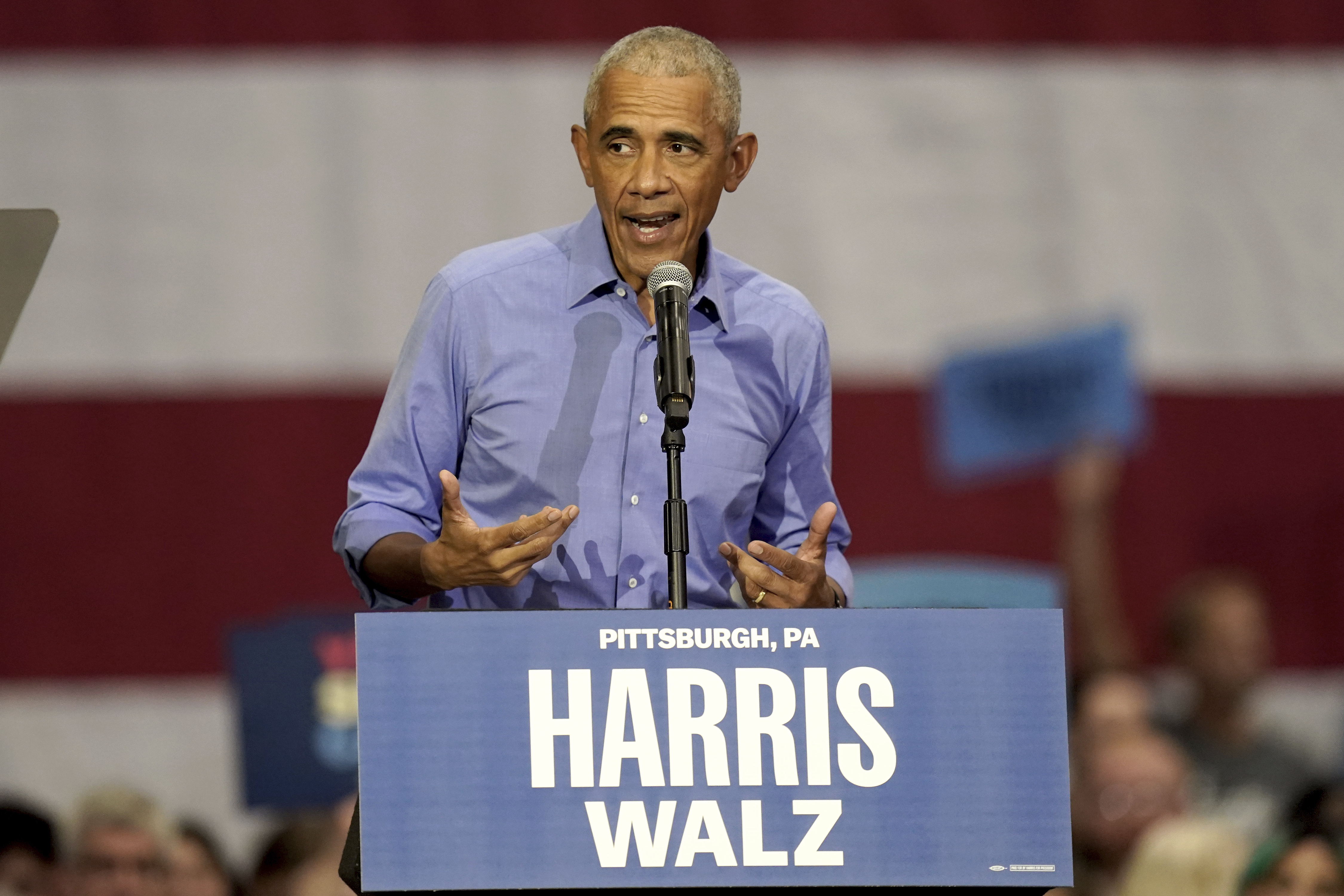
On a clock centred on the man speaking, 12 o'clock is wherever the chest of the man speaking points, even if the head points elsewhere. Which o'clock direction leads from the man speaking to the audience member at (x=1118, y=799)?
The audience member is roughly at 7 o'clock from the man speaking.

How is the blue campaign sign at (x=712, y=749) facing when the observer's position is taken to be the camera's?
facing the viewer

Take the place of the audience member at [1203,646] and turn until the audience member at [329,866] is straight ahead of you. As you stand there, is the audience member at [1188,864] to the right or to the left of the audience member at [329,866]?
left

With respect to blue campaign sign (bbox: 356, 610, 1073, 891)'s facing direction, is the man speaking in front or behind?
behind

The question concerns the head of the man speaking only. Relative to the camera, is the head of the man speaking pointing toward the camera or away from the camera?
toward the camera

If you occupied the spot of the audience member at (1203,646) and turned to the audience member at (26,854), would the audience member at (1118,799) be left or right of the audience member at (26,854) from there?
left

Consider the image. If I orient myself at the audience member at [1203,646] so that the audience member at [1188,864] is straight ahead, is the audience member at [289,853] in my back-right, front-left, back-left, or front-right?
front-right

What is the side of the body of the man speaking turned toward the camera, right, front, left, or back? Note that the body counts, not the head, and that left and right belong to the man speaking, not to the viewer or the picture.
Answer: front
